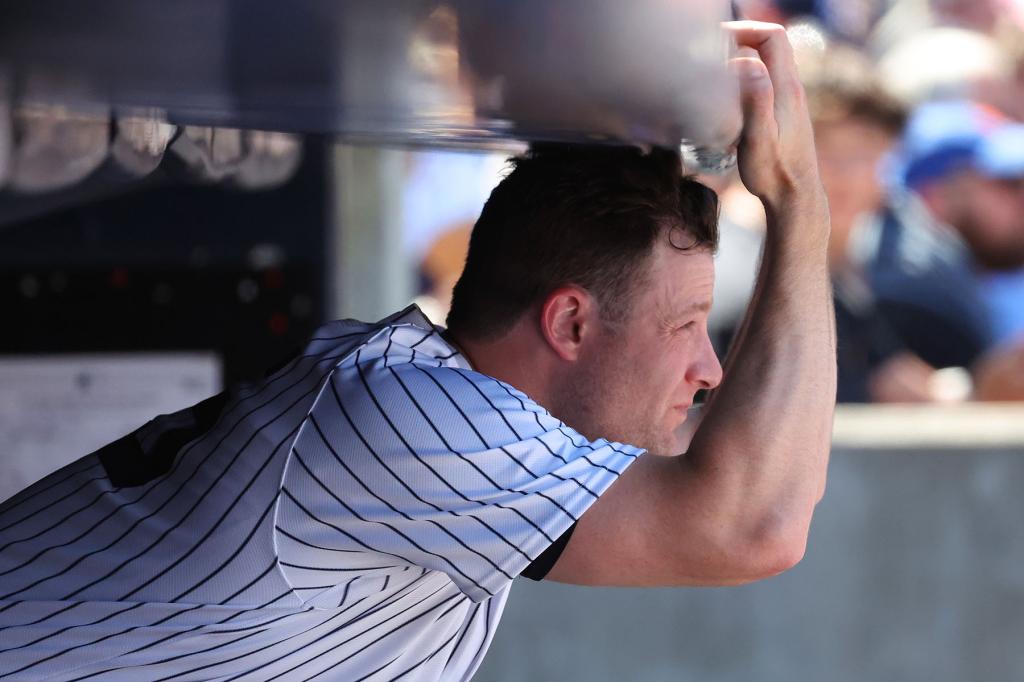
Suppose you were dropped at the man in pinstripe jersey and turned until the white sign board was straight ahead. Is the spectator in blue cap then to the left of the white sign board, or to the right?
right

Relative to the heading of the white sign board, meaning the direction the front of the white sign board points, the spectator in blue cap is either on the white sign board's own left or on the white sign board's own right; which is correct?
on the white sign board's own left

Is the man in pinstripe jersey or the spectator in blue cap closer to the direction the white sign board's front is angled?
the man in pinstripe jersey

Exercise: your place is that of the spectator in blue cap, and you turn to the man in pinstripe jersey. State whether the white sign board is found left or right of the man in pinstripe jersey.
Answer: right

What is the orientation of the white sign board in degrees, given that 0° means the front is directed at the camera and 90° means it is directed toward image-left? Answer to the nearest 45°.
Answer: approximately 0°
